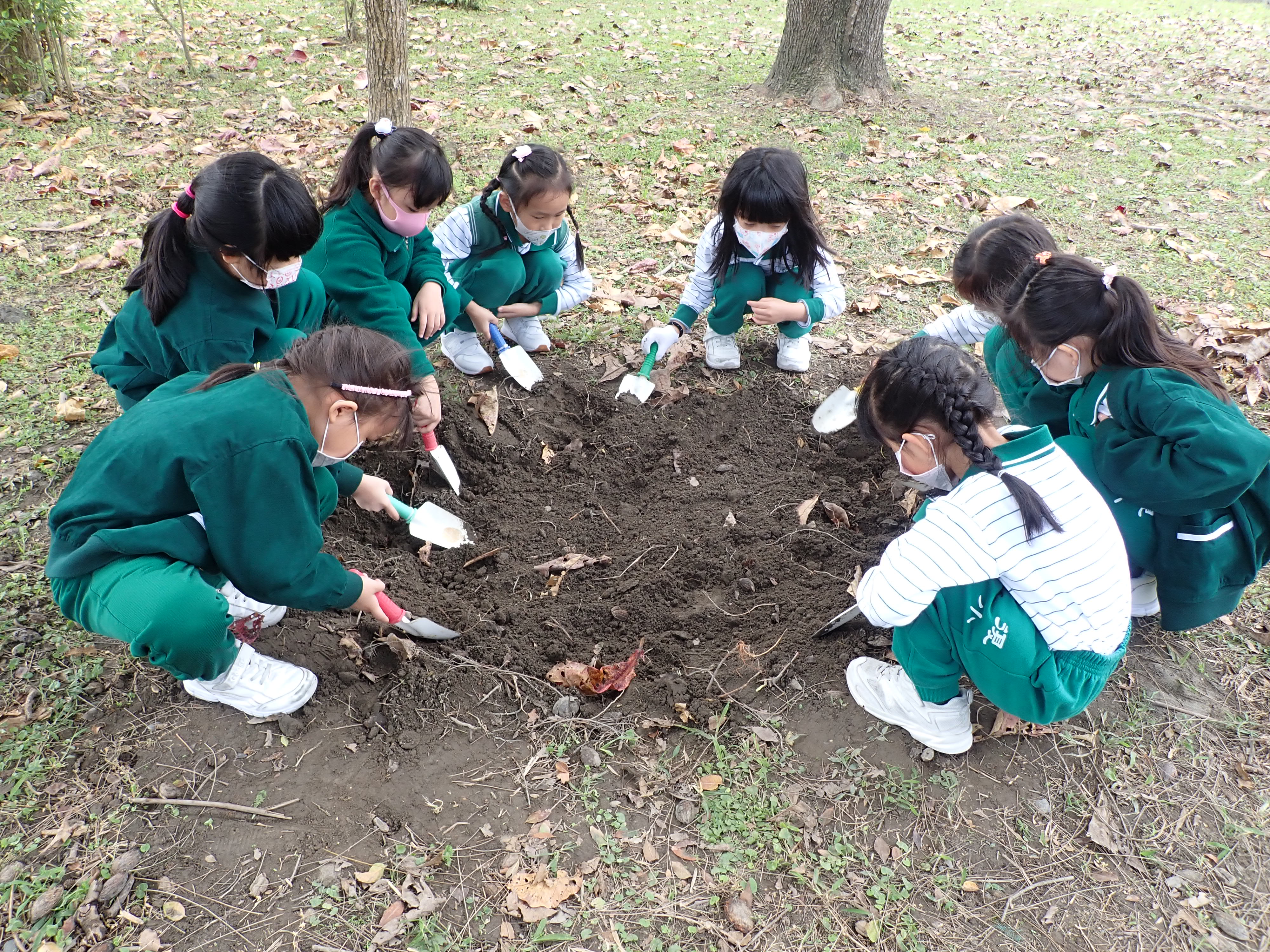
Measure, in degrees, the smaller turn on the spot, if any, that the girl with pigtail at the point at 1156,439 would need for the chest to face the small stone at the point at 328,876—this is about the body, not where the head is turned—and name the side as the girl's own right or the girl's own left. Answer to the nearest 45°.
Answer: approximately 45° to the girl's own left

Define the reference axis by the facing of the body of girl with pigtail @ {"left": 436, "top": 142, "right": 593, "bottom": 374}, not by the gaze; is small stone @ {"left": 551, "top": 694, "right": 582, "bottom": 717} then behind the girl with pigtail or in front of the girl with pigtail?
in front

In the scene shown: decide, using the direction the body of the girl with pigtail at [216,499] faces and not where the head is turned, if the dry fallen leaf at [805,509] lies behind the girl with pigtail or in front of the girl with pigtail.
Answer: in front

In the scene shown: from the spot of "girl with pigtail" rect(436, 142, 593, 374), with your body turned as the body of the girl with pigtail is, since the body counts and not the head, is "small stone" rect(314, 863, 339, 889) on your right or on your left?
on your right

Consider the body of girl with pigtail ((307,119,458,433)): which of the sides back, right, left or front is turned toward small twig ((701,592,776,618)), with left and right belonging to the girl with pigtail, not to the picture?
front

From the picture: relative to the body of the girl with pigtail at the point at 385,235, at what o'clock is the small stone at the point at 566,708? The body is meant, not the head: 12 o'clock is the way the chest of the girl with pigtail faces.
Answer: The small stone is roughly at 1 o'clock from the girl with pigtail.

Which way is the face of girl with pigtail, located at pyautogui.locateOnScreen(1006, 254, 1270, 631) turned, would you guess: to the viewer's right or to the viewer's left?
to the viewer's left

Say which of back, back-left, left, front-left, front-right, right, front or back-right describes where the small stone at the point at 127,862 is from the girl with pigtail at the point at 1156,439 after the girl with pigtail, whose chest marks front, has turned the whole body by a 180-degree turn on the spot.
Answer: back-right

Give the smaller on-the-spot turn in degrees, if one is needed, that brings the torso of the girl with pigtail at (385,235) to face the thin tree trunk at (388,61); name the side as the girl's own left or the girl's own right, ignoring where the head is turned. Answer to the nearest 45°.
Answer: approximately 135° to the girl's own left

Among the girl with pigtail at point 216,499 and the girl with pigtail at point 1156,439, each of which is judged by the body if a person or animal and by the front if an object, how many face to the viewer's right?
1

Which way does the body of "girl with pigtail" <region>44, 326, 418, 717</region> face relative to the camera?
to the viewer's right

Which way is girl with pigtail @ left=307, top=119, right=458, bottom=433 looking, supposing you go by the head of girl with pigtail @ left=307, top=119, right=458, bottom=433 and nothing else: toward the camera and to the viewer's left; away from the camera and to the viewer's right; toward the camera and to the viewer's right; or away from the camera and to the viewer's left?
toward the camera and to the viewer's right

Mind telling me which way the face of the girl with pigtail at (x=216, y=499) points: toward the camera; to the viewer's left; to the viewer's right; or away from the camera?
to the viewer's right

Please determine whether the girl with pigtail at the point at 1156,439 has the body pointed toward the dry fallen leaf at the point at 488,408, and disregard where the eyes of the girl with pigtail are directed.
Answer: yes

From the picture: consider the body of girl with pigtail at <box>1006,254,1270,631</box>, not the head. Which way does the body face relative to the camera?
to the viewer's left

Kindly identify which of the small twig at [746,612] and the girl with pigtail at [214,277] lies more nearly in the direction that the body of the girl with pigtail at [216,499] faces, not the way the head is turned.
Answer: the small twig

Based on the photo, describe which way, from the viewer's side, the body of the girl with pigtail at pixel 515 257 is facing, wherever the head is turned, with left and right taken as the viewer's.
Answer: facing the viewer and to the right of the viewer
